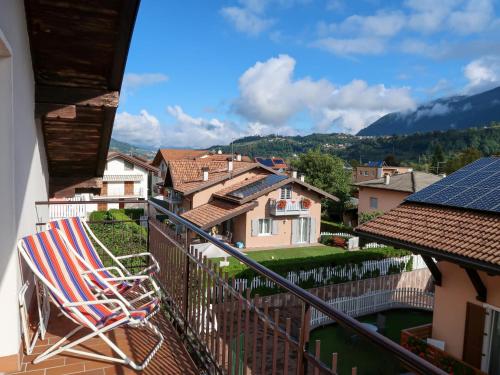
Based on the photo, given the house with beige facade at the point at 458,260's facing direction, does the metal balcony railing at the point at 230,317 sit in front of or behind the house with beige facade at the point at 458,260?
in front

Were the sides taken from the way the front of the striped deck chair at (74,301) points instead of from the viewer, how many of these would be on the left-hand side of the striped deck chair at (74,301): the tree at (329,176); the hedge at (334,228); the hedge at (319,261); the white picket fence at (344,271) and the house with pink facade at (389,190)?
5

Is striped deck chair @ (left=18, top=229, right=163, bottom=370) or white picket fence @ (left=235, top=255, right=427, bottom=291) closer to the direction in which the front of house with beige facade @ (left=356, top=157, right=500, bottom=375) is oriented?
the striped deck chair

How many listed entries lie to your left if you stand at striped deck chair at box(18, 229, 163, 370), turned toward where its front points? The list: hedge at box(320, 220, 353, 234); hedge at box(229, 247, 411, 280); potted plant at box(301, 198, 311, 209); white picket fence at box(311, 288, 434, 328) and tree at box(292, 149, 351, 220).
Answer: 5

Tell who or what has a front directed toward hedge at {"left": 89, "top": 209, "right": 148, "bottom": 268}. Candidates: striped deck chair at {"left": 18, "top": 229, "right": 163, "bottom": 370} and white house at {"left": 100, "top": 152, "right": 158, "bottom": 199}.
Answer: the white house

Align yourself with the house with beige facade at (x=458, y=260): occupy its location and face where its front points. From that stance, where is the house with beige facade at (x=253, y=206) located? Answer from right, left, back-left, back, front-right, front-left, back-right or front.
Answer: right

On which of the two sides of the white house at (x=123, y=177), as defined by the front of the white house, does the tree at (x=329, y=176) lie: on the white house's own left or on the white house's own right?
on the white house's own left

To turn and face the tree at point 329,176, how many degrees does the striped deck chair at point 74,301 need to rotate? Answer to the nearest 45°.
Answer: approximately 90° to its left

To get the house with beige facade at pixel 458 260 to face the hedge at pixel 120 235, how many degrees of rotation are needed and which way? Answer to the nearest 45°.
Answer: approximately 45° to its right

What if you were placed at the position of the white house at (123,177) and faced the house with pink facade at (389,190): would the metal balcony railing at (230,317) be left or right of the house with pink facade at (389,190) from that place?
right

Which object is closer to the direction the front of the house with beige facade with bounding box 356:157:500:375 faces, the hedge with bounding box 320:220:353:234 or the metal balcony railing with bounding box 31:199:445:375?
the metal balcony railing

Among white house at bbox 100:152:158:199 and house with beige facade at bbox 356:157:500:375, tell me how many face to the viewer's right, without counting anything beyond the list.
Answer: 0

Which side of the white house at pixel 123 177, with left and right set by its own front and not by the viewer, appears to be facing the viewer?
front

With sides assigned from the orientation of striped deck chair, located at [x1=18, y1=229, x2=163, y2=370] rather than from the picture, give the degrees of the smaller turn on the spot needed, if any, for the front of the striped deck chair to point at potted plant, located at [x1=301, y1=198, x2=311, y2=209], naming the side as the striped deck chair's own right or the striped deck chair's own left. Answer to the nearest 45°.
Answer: approximately 90° to the striped deck chair's own left

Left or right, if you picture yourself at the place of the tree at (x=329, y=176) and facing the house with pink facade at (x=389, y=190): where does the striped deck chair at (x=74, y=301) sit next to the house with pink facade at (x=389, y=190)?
right

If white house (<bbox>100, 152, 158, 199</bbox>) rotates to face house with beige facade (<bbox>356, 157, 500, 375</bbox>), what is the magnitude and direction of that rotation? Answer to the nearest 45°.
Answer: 0° — it already faces it

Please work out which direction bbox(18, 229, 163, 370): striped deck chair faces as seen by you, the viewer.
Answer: facing the viewer and to the right of the viewer

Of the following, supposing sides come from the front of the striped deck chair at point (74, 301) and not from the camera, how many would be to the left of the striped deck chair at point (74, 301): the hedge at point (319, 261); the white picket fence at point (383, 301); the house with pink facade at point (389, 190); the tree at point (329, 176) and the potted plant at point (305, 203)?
5

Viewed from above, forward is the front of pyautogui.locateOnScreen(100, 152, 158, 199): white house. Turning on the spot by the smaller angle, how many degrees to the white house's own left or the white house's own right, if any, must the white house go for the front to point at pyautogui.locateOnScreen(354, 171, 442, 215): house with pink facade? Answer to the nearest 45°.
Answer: approximately 45° to the white house's own left

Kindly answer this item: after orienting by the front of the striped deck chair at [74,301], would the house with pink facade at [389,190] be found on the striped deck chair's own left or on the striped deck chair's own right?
on the striped deck chair's own left
